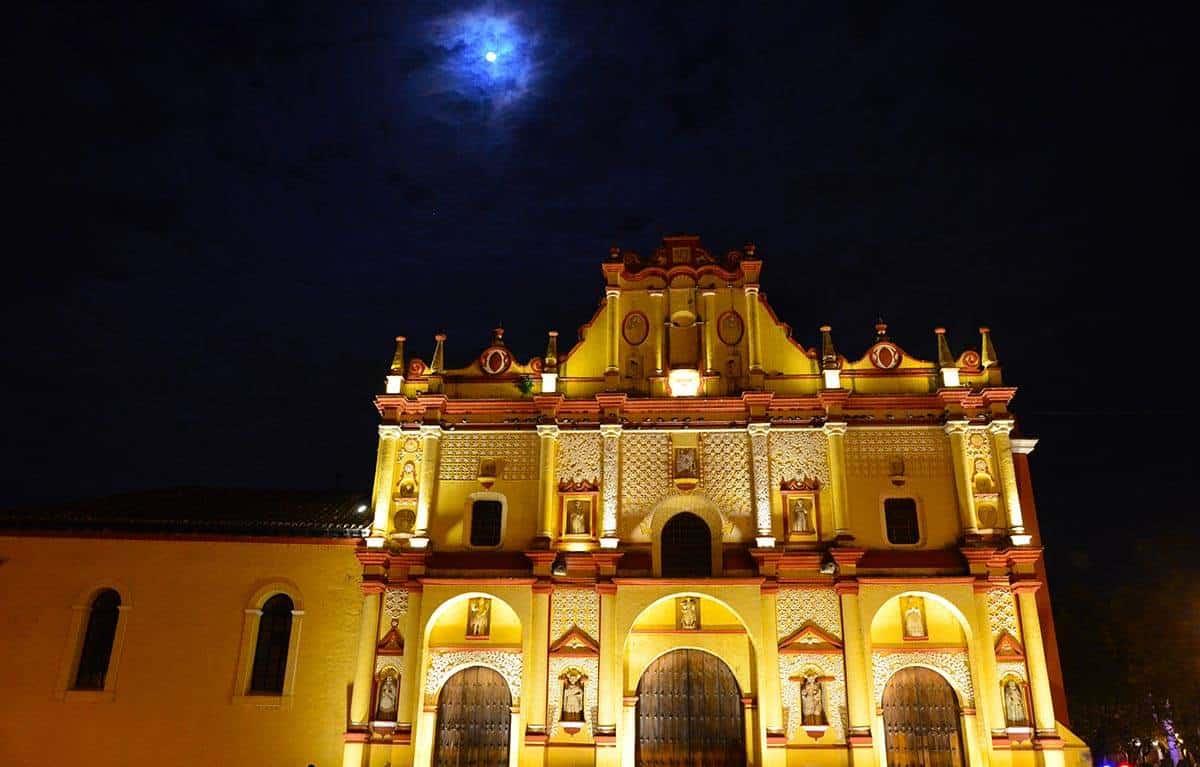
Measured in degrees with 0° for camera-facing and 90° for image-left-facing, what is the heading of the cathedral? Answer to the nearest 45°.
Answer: approximately 0°
